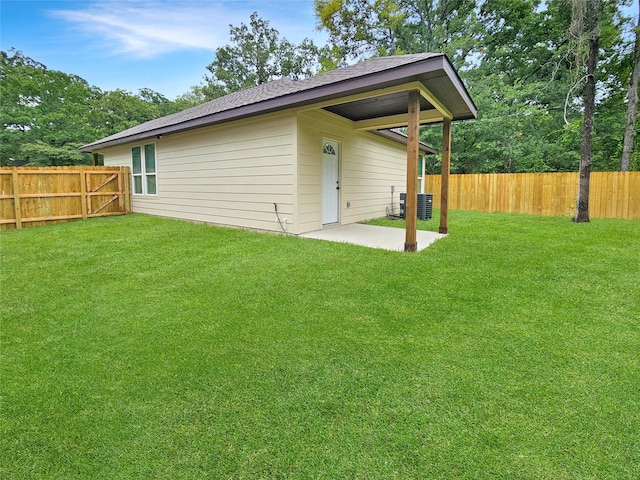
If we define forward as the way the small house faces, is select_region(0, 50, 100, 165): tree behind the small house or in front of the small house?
behind

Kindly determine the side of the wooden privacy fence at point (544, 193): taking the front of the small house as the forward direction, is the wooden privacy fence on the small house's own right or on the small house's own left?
on the small house's own left

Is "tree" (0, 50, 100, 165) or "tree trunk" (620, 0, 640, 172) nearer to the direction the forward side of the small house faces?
the tree trunk

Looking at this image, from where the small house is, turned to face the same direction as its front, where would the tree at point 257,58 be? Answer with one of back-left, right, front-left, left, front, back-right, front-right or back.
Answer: back-left

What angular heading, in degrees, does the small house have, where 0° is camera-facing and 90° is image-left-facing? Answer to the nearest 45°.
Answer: approximately 315°

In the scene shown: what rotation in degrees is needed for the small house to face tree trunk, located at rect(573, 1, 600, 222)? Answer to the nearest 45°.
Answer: approximately 45° to its left

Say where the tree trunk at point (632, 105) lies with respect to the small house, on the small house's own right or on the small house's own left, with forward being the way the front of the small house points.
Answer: on the small house's own left

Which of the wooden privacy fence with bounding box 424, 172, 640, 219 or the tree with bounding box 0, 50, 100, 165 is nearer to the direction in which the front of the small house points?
the wooden privacy fence

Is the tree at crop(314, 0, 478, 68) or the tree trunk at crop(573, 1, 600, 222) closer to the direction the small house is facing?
the tree trunk

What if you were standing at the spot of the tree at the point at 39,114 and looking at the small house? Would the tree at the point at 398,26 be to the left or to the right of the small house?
left
